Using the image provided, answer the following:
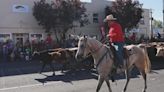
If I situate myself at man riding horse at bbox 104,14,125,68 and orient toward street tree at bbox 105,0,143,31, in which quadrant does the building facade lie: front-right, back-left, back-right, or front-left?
front-left

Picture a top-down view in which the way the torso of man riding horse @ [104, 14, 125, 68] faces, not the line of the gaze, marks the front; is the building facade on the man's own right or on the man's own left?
on the man's own right

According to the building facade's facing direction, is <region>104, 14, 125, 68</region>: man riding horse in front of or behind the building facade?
in front

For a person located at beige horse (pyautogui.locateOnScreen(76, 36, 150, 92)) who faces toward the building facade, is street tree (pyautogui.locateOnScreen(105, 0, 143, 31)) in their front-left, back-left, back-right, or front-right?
front-right

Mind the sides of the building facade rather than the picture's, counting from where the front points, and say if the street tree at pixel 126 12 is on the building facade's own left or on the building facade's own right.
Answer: on the building facade's own left

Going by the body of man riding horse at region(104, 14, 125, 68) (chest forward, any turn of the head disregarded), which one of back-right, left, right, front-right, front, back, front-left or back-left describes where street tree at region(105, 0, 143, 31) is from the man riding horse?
right

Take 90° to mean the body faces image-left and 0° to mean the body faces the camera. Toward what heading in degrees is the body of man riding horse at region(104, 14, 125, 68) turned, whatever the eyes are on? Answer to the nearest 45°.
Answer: approximately 90°

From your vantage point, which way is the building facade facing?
toward the camera

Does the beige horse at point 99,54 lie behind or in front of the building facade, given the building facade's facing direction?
in front

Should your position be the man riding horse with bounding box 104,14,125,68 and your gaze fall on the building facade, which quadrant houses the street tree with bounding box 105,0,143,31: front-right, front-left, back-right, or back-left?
front-right

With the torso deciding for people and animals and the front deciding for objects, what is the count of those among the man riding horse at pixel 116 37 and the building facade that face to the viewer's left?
1

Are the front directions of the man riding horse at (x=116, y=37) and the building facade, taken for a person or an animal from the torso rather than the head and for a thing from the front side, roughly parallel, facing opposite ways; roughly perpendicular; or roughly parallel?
roughly perpendicular

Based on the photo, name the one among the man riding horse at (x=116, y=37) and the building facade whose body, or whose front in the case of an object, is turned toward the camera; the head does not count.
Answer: the building facade
